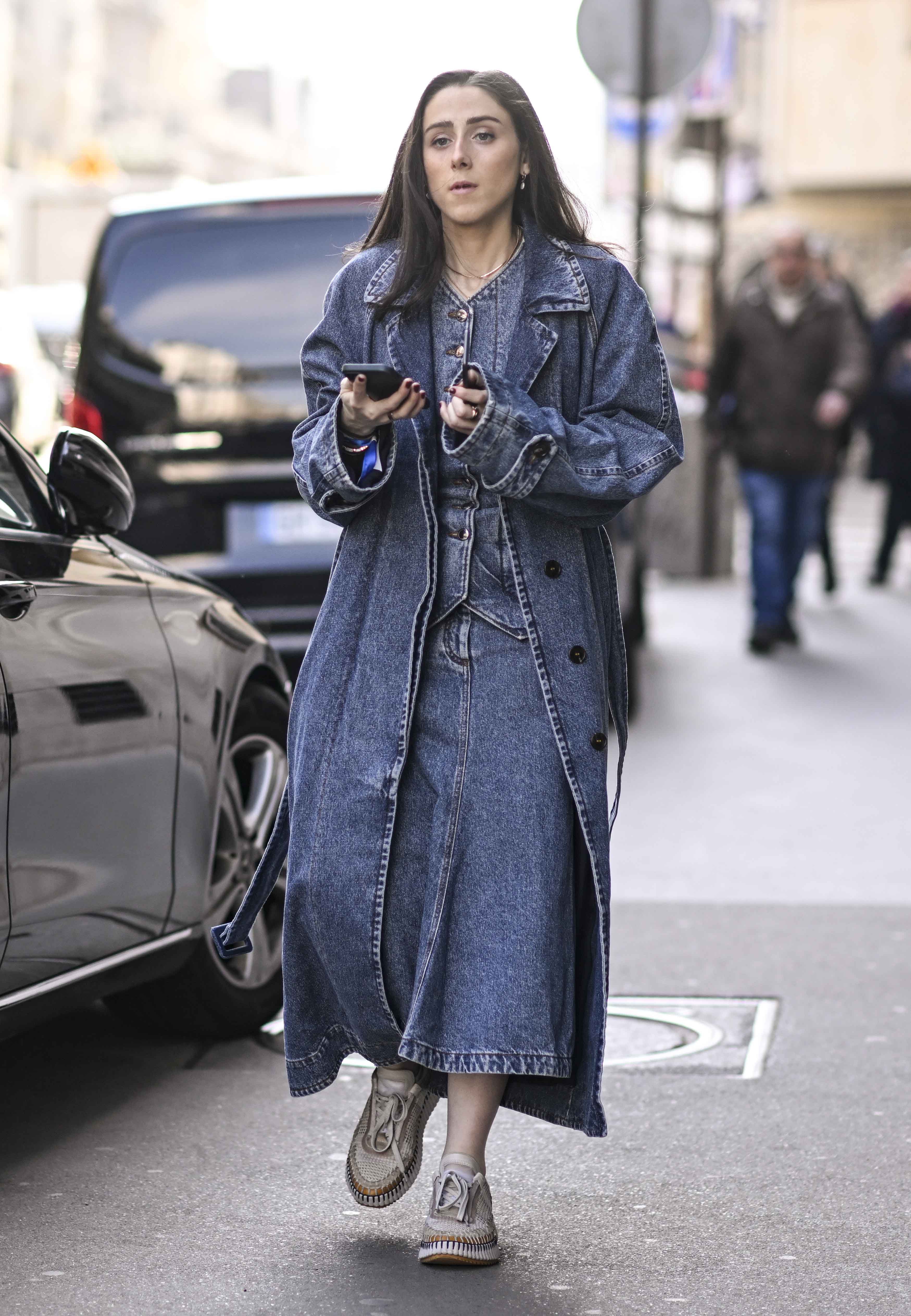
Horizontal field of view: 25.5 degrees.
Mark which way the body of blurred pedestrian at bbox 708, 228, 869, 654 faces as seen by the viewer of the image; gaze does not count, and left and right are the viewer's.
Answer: facing the viewer

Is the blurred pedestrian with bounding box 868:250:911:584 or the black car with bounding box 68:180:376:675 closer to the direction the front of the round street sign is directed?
the blurred pedestrian

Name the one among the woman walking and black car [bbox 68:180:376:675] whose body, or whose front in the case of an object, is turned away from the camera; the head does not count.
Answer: the black car

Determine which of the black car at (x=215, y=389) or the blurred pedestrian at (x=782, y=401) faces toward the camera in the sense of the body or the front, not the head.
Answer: the blurred pedestrian

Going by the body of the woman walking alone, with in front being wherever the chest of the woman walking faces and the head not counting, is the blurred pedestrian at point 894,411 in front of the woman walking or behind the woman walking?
behind

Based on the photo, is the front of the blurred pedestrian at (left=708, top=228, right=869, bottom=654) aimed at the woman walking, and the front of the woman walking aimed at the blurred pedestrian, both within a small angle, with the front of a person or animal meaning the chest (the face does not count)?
no

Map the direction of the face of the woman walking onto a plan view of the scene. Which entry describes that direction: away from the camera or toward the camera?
toward the camera

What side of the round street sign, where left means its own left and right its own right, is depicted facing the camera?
back

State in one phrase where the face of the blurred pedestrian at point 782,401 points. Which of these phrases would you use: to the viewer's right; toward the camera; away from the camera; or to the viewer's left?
toward the camera

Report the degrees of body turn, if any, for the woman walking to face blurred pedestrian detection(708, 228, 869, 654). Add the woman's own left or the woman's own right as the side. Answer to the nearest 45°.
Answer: approximately 180°

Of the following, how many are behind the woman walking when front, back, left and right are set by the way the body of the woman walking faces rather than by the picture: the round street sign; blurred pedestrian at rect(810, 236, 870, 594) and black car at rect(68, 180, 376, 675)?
3

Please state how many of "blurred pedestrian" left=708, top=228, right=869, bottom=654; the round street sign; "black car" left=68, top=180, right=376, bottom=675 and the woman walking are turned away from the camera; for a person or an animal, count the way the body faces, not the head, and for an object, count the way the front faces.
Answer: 2

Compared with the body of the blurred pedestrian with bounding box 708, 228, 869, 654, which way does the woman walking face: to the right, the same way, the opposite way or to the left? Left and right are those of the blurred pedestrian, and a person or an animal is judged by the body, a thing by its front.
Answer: the same way

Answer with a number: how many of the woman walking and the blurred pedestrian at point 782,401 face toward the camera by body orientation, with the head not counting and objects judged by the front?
2

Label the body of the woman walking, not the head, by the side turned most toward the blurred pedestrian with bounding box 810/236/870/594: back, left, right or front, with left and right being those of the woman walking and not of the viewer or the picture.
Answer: back

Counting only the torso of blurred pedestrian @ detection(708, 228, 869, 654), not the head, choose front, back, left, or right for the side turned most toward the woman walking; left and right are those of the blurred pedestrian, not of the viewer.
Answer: front

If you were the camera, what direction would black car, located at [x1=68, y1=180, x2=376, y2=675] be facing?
facing away from the viewer

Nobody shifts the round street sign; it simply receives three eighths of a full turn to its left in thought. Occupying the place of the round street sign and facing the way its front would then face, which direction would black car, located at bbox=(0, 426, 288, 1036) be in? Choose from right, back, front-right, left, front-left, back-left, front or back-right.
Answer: front-left

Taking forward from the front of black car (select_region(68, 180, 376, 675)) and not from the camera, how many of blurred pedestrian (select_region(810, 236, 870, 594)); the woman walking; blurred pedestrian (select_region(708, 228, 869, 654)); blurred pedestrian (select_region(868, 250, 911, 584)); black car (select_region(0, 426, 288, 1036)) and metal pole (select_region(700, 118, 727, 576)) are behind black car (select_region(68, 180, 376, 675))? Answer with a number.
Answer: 2
